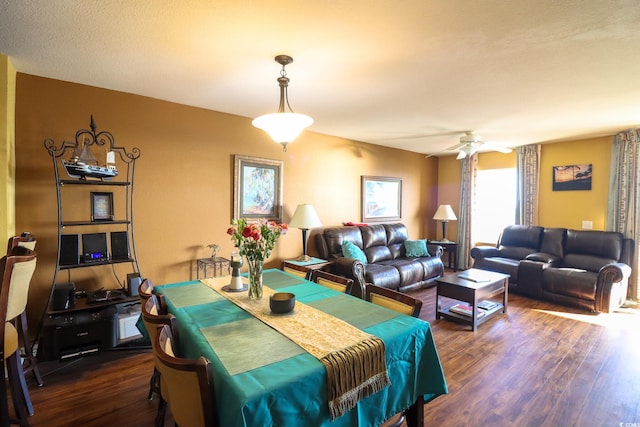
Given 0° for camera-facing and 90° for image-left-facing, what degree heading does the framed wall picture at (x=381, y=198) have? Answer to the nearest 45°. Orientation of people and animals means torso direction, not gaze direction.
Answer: approximately 315°

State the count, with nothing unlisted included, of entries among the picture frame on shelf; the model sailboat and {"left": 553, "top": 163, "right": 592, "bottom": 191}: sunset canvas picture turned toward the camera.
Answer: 2

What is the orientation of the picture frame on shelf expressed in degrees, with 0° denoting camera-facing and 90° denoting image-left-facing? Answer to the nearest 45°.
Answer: approximately 0°

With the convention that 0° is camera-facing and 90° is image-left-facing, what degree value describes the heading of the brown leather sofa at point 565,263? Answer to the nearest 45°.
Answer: approximately 45°

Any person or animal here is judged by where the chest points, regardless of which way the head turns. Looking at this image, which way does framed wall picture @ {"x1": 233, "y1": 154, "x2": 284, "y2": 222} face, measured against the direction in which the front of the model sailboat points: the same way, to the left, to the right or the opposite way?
to the left

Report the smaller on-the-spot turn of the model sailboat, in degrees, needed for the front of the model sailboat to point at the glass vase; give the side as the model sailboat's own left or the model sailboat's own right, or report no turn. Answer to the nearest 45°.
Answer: approximately 135° to the model sailboat's own left

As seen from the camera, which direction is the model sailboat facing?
to the viewer's left

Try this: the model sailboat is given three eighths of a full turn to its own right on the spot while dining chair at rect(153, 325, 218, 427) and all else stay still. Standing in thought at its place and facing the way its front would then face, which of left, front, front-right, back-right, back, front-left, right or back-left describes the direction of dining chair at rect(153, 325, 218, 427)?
back-right
